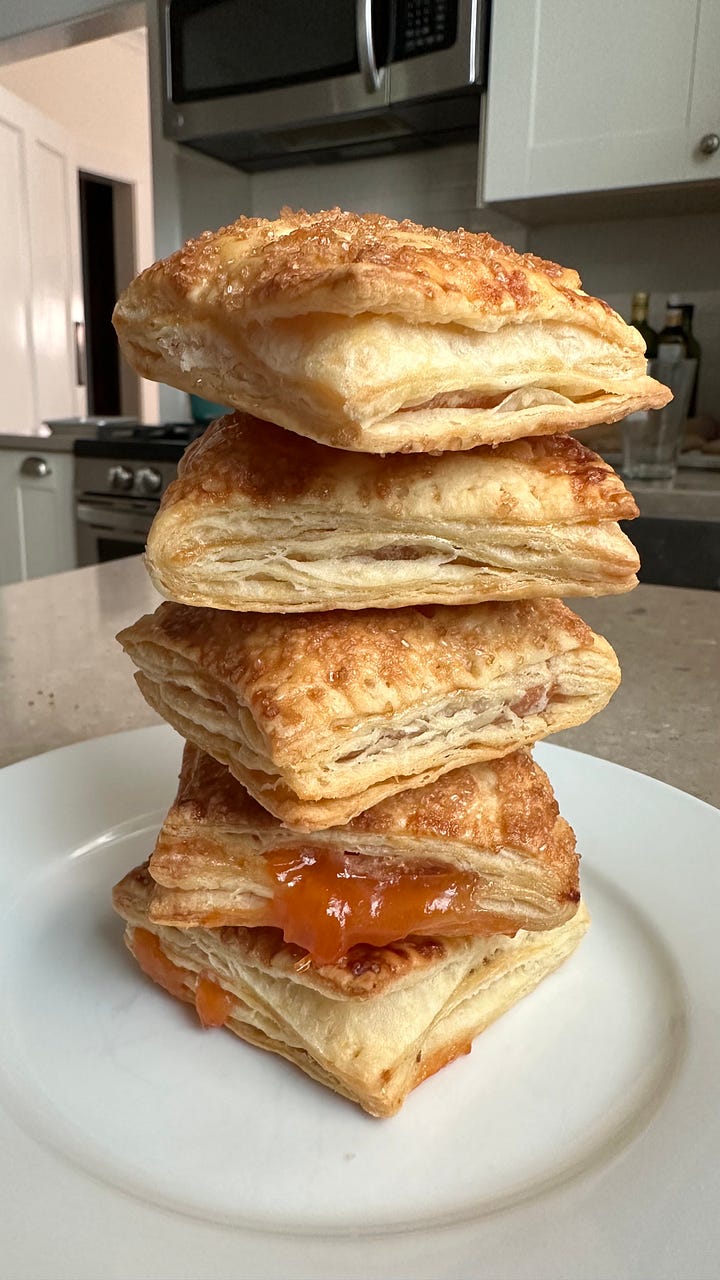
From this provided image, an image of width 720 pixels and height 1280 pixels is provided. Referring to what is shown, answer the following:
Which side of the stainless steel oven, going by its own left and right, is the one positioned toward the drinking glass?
left

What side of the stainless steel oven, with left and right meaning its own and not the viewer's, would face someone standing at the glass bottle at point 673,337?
left

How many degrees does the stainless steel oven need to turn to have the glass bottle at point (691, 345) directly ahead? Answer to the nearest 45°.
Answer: approximately 135° to its left

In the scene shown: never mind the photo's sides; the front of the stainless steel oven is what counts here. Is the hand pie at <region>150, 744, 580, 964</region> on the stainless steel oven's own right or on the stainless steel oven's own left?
on the stainless steel oven's own left

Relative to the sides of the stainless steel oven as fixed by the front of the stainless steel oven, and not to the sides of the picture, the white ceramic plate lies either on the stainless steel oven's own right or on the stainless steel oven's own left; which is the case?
on the stainless steel oven's own left

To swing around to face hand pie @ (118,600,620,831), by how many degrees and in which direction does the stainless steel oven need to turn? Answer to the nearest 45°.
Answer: approximately 45° to its left

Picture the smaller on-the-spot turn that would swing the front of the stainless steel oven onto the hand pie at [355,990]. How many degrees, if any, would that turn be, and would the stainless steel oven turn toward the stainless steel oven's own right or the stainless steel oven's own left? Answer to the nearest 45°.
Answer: approximately 45° to the stainless steel oven's own left

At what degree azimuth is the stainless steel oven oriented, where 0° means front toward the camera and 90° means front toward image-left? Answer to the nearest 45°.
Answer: approximately 45°
